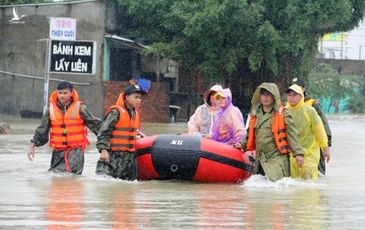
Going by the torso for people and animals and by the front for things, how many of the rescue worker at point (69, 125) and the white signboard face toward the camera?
2

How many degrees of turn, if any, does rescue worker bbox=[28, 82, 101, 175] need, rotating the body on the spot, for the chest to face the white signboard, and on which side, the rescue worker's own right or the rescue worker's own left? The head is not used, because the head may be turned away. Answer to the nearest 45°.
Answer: approximately 180°

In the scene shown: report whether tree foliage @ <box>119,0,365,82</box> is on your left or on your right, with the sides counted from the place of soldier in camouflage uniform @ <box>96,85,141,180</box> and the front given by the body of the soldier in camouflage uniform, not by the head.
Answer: on your left

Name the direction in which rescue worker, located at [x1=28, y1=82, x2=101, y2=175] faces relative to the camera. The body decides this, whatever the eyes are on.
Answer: toward the camera

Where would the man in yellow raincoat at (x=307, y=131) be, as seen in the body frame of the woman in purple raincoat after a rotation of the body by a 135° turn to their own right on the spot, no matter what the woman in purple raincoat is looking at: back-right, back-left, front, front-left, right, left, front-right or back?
right

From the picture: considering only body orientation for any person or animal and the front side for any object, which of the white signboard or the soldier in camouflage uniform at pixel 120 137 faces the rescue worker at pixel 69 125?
the white signboard

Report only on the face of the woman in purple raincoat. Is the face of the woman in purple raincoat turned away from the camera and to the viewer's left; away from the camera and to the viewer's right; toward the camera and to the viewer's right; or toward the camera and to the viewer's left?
toward the camera and to the viewer's left

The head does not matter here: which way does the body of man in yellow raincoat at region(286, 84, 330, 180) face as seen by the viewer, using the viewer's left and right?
facing the viewer and to the left of the viewer

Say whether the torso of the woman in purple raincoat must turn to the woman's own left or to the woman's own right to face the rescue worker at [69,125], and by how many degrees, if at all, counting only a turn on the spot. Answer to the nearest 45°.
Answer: approximately 45° to the woman's own right

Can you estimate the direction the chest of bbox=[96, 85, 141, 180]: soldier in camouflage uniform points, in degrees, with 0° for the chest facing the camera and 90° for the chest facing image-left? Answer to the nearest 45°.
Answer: approximately 315°

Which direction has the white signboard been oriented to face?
toward the camera

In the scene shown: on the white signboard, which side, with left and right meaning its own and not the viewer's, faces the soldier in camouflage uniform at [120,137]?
front
